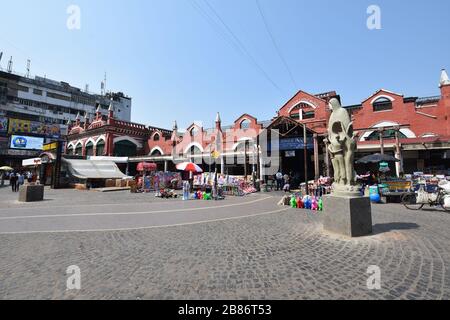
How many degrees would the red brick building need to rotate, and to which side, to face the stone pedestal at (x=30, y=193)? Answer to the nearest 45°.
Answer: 0° — it already faces it

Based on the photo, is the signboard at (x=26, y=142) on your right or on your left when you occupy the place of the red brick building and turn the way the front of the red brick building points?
on your right

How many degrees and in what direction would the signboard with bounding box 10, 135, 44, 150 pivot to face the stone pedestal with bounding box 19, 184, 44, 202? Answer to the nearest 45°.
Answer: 0° — it already faces it

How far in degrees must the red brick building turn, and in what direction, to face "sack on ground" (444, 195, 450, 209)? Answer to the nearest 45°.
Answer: approximately 45° to its left

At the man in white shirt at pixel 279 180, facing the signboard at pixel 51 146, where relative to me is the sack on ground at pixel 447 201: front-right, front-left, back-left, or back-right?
back-left

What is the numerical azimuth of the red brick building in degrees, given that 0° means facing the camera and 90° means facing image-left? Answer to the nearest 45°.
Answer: approximately 45°
